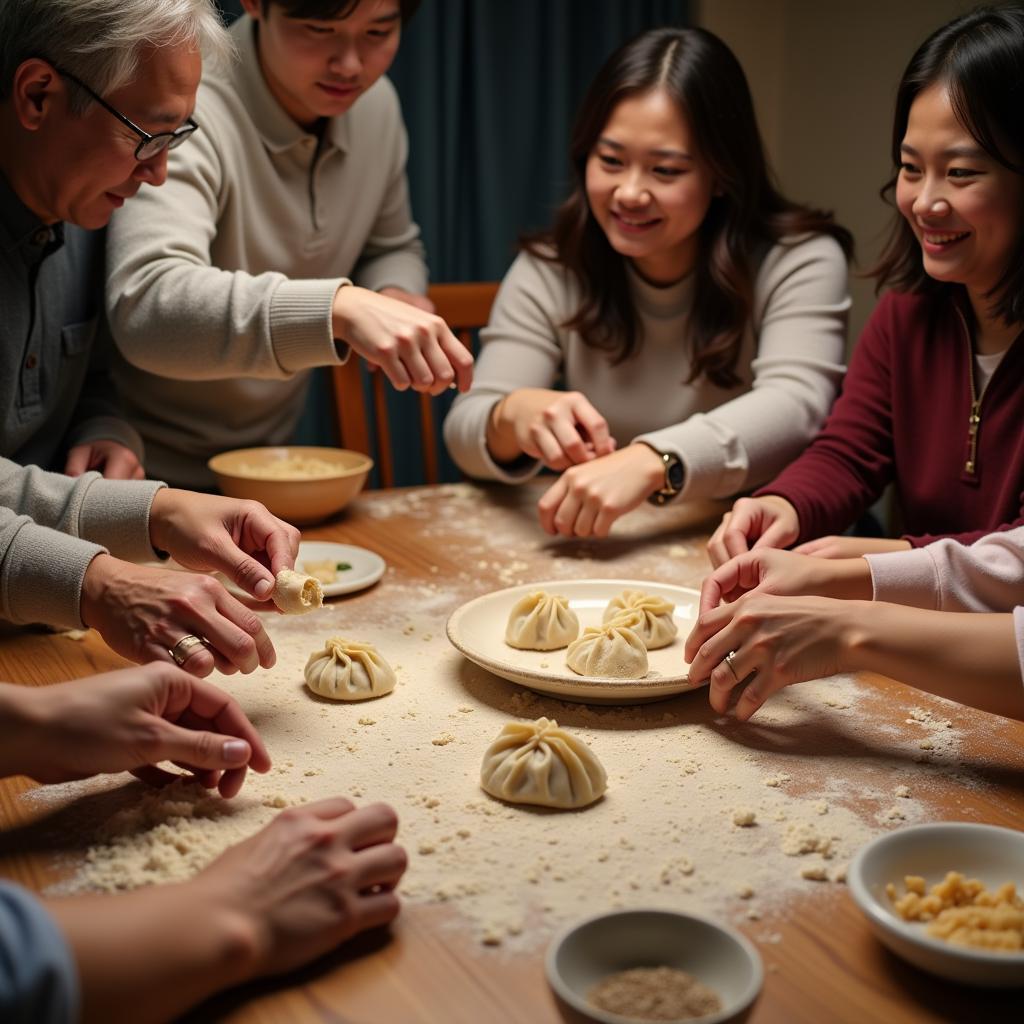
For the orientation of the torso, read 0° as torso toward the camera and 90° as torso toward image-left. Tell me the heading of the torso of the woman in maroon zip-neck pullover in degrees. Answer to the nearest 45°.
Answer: approximately 45°

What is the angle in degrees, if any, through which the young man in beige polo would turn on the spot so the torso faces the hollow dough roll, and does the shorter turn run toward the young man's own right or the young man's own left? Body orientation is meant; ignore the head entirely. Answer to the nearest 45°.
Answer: approximately 45° to the young man's own right

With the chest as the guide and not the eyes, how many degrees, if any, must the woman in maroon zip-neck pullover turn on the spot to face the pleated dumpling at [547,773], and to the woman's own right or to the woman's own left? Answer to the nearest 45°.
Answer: approximately 45° to the woman's own left

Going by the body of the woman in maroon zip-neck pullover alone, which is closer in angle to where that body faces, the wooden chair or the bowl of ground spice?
the bowl of ground spice

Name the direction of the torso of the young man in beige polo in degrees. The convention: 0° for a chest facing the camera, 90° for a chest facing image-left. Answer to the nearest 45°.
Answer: approximately 315°
